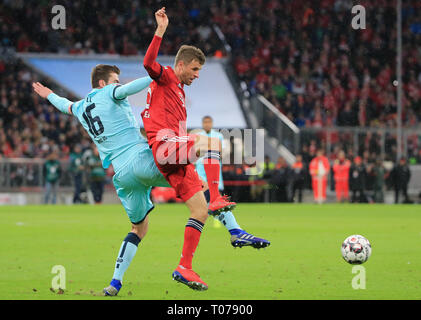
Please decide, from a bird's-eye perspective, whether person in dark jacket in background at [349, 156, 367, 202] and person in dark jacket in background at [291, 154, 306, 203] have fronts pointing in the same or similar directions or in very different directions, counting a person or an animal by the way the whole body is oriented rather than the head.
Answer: same or similar directions

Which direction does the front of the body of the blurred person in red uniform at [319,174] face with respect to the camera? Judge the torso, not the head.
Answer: toward the camera

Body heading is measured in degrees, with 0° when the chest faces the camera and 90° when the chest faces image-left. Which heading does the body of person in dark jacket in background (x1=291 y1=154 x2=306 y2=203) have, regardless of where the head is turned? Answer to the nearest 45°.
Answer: approximately 0°

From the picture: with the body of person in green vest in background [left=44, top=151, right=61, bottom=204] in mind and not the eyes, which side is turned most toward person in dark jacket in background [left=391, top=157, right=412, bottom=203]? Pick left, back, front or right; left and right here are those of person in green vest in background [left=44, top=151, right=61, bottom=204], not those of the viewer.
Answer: left

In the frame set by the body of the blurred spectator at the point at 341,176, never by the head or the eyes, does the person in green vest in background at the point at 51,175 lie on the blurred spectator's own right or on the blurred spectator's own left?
on the blurred spectator's own right

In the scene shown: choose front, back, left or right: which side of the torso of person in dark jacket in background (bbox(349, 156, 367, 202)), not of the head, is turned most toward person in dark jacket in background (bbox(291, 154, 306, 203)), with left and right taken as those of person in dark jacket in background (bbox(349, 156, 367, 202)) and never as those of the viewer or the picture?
right

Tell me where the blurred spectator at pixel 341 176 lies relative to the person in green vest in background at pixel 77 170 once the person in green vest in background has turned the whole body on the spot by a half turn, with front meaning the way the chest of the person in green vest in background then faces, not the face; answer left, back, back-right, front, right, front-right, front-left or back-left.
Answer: back-right

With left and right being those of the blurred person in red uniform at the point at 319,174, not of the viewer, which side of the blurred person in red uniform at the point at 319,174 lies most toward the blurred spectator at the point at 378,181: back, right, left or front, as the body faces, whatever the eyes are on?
left

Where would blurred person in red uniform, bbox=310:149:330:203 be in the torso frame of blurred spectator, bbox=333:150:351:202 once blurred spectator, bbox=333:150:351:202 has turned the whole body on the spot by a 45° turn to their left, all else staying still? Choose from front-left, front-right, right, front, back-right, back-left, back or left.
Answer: right

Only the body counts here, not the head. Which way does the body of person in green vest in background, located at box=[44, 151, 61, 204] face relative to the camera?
toward the camera

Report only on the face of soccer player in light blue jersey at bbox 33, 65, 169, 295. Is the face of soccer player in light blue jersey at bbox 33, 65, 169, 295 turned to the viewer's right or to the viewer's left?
to the viewer's right

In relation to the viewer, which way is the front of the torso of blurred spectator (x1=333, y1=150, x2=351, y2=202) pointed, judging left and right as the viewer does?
facing the viewer

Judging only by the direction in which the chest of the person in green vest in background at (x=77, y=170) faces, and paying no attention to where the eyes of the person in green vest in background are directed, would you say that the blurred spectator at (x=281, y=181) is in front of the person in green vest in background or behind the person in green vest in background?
in front

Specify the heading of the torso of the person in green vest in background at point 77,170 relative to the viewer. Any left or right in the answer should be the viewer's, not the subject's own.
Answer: facing the viewer and to the right of the viewer
